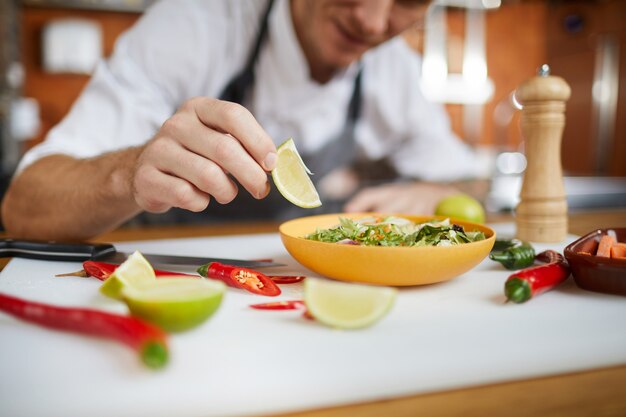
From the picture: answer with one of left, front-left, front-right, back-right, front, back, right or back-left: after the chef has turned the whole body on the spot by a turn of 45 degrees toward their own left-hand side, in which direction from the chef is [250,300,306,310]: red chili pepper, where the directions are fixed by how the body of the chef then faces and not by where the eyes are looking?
right

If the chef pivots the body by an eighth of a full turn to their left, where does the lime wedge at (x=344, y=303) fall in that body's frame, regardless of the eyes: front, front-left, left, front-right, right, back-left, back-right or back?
right

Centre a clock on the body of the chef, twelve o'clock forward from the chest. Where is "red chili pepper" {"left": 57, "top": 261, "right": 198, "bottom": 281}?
The red chili pepper is roughly at 2 o'clock from the chef.

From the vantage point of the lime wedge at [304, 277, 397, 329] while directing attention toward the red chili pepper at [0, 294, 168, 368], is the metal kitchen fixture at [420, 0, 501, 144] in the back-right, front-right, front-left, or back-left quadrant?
back-right

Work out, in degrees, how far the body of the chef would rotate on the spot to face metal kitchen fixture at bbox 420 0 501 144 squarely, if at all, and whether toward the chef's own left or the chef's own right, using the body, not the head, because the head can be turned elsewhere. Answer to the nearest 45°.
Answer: approximately 90° to the chef's own left

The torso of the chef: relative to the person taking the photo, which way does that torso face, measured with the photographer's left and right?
facing the viewer and to the right of the viewer
